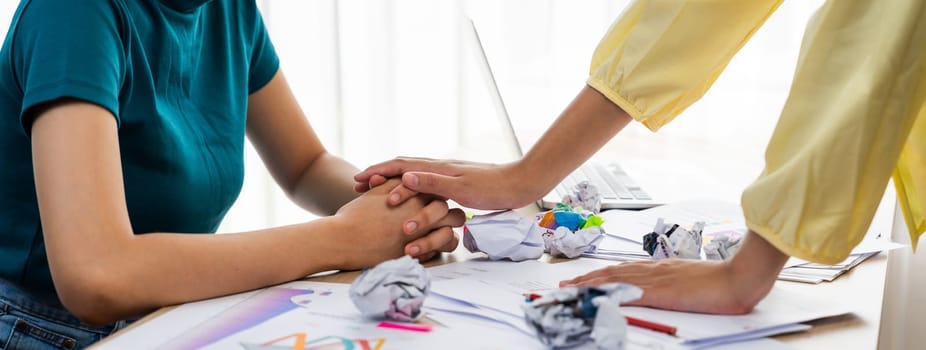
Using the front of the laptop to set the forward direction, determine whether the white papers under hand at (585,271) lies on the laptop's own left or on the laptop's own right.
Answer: on the laptop's own right

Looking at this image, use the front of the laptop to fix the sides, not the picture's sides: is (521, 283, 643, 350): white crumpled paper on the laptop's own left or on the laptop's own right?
on the laptop's own right

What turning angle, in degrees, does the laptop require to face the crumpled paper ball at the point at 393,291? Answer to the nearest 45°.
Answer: approximately 90° to its right

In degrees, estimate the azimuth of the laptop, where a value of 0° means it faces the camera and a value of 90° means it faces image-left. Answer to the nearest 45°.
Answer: approximately 270°

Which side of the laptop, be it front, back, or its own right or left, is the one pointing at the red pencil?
right
